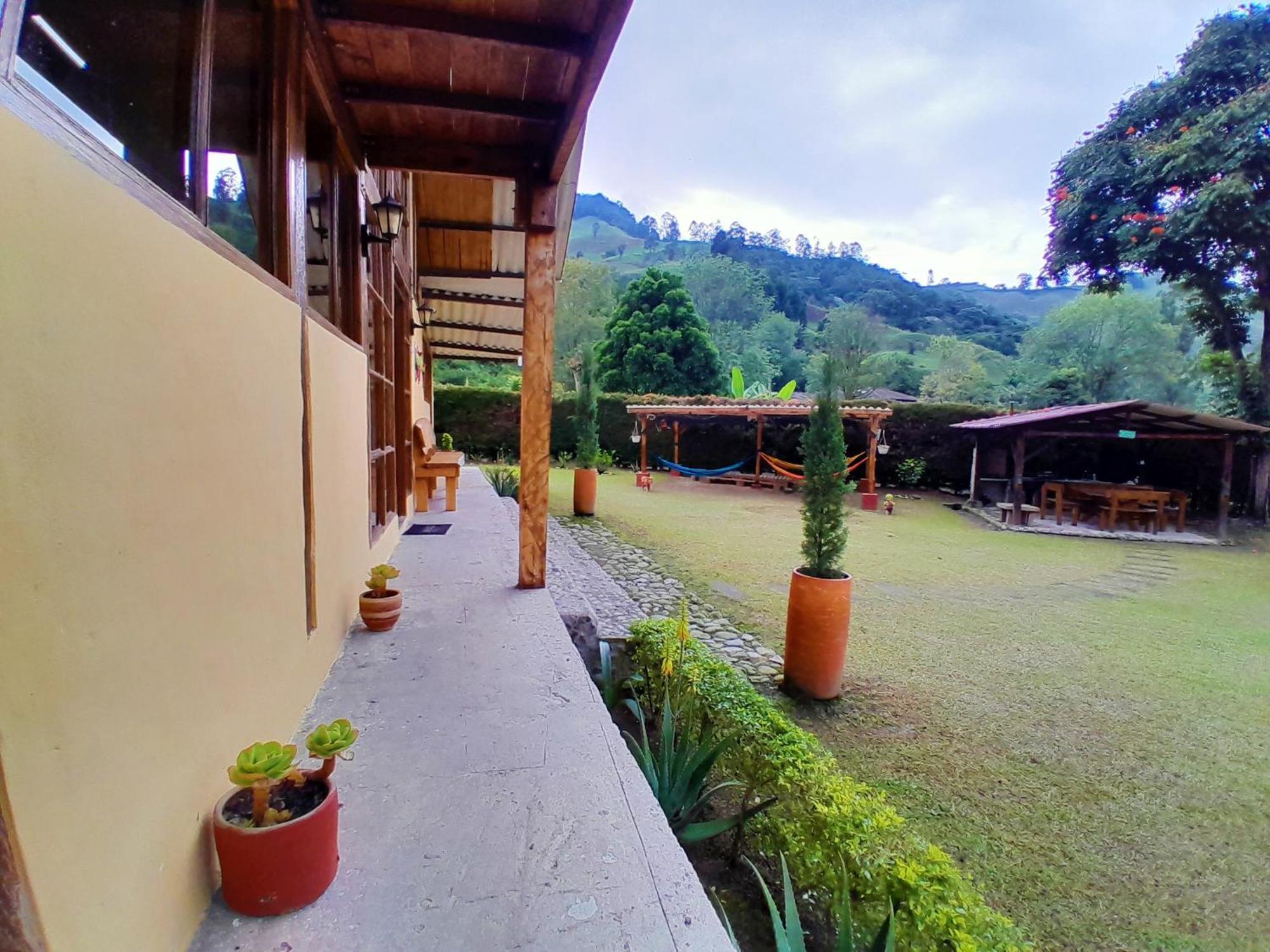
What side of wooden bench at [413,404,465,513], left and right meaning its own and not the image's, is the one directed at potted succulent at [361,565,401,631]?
right

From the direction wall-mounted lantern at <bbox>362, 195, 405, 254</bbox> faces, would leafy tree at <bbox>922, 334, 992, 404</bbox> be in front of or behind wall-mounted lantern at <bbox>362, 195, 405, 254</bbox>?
in front

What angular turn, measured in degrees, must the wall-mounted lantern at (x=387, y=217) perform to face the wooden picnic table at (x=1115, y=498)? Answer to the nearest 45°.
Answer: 0° — it already faces it

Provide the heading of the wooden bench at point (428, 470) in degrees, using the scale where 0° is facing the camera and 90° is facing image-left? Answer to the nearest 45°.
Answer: approximately 270°

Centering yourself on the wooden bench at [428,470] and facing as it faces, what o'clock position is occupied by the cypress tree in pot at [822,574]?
The cypress tree in pot is roughly at 2 o'clock from the wooden bench.

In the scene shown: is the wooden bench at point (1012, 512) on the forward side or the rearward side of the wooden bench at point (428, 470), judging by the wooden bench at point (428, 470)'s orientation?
on the forward side

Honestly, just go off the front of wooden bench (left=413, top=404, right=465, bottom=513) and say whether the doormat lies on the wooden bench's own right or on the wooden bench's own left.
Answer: on the wooden bench's own right

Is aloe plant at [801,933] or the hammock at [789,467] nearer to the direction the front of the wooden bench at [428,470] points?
the hammock

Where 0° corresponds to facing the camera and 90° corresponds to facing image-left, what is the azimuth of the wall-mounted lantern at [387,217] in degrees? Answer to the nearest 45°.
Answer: approximately 270°

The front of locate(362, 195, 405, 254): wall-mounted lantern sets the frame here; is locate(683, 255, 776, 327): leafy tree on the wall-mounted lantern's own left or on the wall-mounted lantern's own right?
on the wall-mounted lantern's own left

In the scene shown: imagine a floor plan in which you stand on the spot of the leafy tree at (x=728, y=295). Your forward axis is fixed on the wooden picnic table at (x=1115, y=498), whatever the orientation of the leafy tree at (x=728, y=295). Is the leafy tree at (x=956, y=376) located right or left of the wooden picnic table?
left

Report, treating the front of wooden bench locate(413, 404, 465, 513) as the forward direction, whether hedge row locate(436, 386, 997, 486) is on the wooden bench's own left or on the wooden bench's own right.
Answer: on the wooden bench's own left

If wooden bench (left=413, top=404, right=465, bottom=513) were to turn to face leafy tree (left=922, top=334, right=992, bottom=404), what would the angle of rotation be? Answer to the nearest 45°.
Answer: approximately 45° to its left
